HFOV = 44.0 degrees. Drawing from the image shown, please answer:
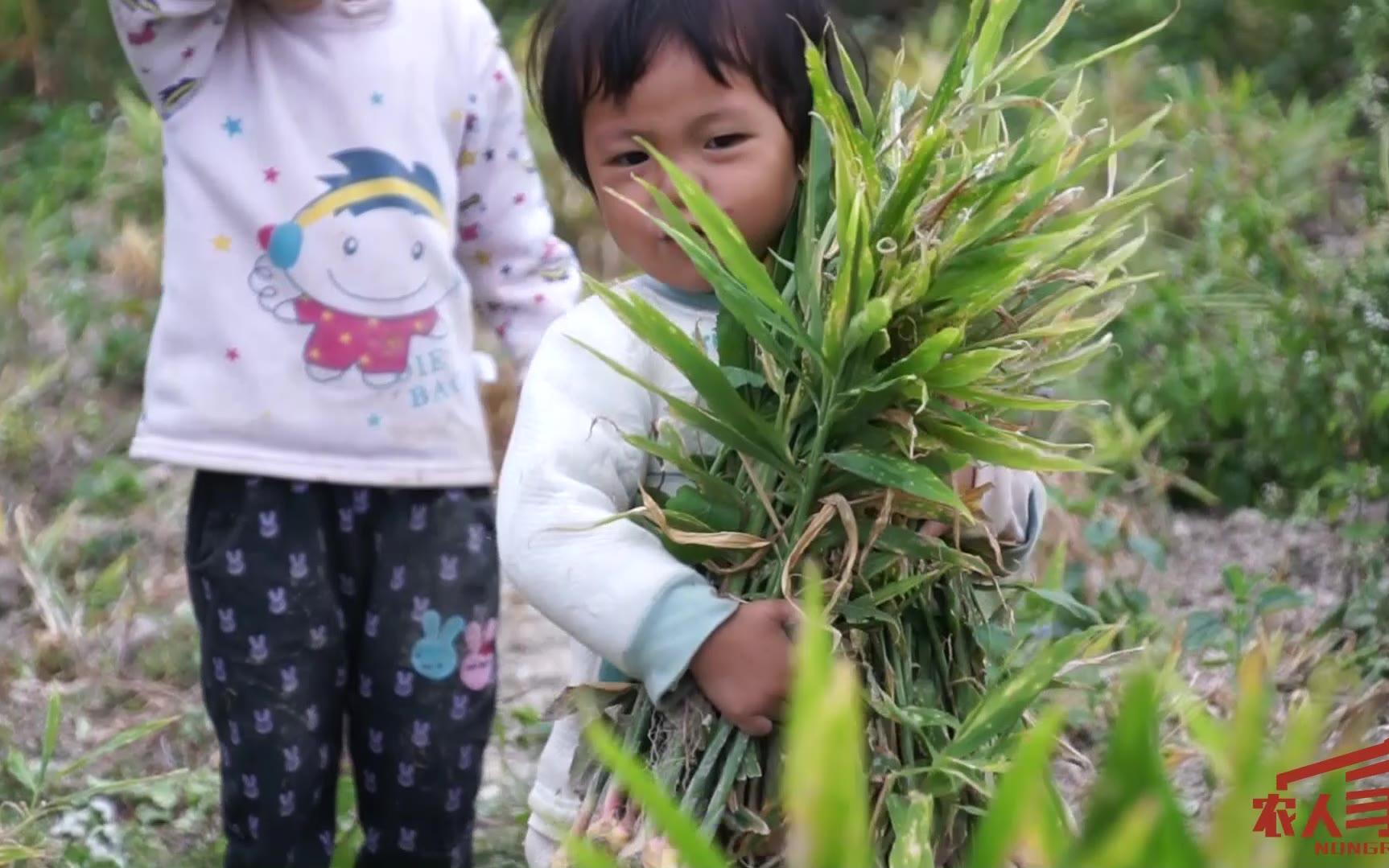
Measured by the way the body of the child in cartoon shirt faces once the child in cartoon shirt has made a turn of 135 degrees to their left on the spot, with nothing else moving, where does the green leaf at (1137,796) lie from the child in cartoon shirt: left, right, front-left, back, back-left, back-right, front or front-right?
back-right

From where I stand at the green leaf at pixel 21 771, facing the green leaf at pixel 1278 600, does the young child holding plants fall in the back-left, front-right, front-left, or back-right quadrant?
front-right

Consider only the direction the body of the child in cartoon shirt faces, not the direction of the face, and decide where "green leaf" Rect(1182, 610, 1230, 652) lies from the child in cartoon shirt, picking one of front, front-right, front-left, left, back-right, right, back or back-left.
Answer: left

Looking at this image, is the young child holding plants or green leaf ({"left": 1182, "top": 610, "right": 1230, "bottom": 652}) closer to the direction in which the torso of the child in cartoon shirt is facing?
the young child holding plants

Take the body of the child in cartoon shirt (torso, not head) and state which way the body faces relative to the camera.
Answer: toward the camera

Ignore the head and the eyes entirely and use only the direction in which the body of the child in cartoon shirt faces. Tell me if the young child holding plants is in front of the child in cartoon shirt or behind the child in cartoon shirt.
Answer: in front

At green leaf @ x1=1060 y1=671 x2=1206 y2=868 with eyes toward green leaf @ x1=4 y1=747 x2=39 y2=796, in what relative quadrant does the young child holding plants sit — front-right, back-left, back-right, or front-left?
front-right

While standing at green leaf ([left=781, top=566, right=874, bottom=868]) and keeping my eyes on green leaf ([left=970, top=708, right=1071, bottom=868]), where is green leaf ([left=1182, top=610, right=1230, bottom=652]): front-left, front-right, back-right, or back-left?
front-left

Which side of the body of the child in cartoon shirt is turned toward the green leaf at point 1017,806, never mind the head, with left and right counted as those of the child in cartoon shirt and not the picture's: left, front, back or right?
front

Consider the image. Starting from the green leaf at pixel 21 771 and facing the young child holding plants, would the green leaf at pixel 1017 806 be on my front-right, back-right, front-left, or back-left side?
front-right

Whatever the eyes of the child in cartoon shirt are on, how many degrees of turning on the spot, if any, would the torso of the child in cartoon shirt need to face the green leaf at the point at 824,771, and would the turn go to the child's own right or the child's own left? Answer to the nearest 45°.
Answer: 0° — they already face it

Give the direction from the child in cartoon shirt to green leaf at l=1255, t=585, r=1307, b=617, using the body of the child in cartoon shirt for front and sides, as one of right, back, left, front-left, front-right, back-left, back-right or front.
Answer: left
